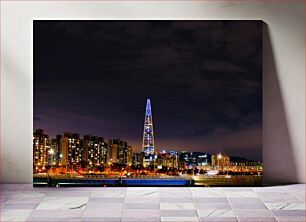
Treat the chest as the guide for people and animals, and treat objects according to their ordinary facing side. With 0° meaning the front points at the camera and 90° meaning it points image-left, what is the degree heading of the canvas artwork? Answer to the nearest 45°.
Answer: approximately 0°
